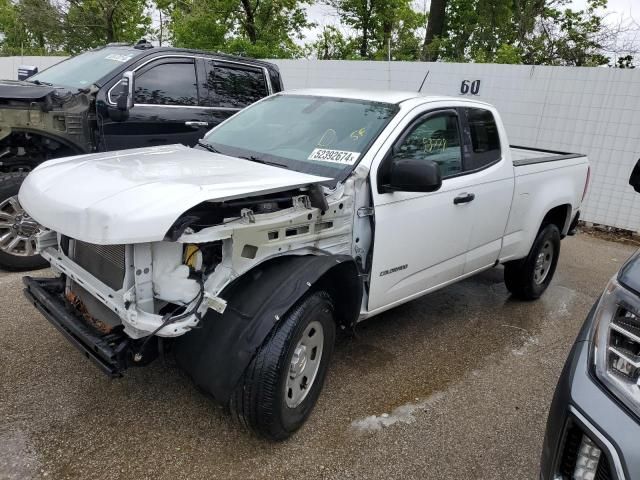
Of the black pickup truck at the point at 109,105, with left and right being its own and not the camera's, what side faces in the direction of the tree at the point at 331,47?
back

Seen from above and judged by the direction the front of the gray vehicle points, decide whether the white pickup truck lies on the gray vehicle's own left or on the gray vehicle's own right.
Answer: on the gray vehicle's own right

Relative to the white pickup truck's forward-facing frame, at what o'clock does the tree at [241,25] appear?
The tree is roughly at 4 o'clock from the white pickup truck.

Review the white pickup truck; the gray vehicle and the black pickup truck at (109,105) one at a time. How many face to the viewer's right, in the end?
0

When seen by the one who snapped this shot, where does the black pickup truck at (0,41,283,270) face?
facing the viewer and to the left of the viewer

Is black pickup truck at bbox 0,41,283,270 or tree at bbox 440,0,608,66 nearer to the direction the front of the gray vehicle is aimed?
the black pickup truck

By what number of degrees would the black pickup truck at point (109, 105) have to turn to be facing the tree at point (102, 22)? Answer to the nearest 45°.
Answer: approximately 135° to its right

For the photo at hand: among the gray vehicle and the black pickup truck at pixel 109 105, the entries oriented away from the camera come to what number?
0

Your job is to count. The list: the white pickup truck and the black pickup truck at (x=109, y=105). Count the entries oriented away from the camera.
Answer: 0

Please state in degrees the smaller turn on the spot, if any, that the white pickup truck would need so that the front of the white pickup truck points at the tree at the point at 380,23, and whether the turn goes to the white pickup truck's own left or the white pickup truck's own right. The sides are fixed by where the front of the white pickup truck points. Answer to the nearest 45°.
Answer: approximately 135° to the white pickup truck's own right
